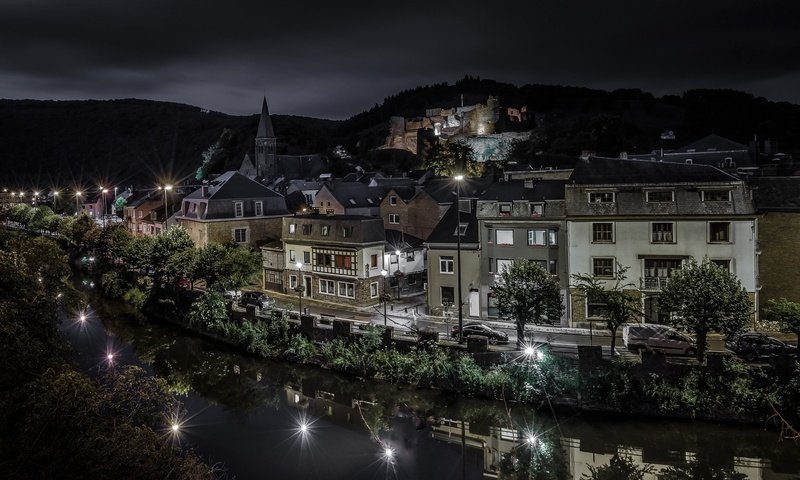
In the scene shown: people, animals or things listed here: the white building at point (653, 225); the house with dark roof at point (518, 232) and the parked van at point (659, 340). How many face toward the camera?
2

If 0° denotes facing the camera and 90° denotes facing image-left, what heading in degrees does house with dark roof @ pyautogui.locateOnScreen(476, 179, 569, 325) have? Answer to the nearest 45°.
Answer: approximately 0°

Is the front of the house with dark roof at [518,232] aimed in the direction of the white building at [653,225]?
no

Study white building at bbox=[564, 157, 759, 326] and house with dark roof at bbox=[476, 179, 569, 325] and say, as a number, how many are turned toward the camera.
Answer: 2

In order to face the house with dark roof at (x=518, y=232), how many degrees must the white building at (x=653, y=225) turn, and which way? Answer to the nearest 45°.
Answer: approximately 90° to its right

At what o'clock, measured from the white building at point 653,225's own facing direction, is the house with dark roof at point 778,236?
The house with dark roof is roughly at 8 o'clock from the white building.

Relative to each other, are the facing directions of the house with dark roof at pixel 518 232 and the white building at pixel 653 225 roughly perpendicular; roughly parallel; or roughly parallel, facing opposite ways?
roughly parallel

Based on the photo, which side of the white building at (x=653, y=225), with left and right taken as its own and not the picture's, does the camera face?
front

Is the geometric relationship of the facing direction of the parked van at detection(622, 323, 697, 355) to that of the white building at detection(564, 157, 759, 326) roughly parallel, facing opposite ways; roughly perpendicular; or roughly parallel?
roughly perpendicular

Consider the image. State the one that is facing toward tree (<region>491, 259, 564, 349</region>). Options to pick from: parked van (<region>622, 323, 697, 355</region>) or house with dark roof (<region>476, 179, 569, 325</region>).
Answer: the house with dark roof

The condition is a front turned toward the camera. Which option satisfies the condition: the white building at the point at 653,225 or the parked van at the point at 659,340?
the white building
